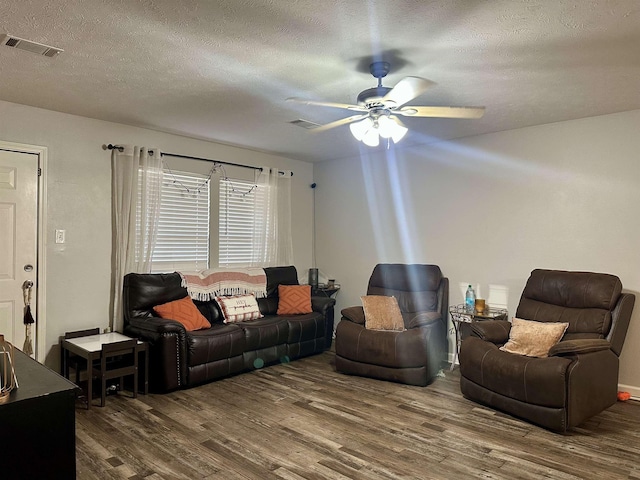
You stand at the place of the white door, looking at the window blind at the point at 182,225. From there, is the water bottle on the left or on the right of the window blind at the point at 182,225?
right

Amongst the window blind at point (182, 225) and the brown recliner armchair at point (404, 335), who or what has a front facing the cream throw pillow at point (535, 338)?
the window blind

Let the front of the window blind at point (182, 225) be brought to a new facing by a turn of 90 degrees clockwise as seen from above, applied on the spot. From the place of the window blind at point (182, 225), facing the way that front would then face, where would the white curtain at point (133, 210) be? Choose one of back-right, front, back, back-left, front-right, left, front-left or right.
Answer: front

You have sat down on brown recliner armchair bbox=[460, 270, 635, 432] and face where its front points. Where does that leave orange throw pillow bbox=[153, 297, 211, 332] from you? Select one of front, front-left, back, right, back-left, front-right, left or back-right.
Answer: front-right

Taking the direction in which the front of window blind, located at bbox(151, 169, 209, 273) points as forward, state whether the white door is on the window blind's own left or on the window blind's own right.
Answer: on the window blind's own right

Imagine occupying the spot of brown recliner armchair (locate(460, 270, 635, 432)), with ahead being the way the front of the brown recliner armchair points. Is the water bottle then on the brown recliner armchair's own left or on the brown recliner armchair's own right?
on the brown recliner armchair's own right

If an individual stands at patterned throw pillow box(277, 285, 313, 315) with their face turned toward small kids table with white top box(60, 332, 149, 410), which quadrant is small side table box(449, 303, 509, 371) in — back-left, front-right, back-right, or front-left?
back-left

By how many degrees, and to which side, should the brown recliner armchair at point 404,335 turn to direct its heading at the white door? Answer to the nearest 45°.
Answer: approximately 45° to its right

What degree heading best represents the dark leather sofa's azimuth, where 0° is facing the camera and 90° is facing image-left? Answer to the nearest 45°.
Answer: approximately 315°

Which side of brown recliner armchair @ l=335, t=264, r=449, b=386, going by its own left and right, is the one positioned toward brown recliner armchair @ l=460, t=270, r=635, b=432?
left

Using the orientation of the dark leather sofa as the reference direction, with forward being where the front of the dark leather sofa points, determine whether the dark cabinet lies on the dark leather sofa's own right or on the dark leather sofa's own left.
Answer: on the dark leather sofa's own right

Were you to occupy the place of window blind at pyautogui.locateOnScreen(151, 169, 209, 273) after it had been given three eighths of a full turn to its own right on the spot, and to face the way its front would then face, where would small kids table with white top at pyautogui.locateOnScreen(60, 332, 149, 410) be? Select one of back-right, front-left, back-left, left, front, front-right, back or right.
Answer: front-left
